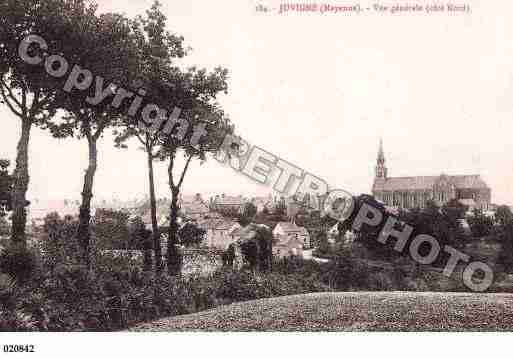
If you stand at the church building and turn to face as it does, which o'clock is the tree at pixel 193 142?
The tree is roughly at 10 o'clock from the church building.

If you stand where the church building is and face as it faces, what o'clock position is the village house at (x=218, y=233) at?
The village house is roughly at 10 o'clock from the church building.

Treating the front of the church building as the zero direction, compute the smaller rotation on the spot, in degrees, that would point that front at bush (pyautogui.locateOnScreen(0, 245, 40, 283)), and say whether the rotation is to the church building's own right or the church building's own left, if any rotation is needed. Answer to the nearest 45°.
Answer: approximately 45° to the church building's own left

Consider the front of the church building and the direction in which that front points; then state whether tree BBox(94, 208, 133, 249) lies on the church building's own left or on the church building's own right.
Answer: on the church building's own left

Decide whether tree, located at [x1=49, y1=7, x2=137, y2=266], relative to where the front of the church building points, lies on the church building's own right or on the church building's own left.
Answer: on the church building's own left

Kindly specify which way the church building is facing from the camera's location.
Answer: facing to the left of the viewer

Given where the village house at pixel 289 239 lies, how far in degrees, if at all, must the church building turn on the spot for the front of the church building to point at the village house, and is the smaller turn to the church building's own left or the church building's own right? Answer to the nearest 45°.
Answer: approximately 45° to the church building's own left

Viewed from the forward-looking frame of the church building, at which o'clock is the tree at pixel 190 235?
The tree is roughly at 10 o'clock from the church building.

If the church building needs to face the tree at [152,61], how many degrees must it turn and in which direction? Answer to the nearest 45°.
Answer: approximately 45° to its left
